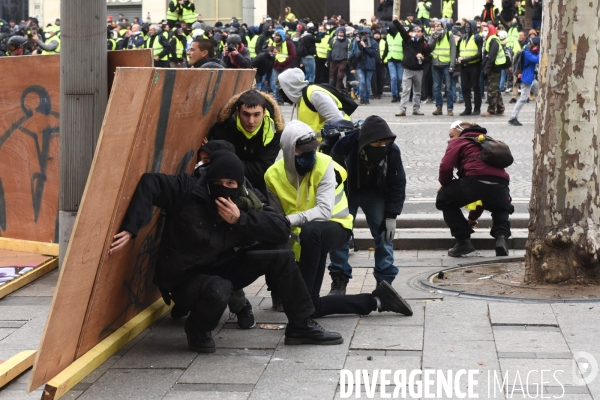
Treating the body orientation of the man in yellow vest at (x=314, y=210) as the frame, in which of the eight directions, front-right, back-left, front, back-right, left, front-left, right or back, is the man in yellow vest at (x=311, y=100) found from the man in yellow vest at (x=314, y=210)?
back-right

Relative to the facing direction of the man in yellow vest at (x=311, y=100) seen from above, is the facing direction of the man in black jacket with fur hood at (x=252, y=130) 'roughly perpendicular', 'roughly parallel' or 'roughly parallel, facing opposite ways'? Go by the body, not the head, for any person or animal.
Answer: roughly perpendicular

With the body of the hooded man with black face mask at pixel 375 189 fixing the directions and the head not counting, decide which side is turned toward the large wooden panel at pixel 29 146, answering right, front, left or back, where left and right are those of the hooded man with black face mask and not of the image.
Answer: right

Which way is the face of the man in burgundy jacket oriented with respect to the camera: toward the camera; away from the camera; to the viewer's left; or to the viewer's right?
to the viewer's left

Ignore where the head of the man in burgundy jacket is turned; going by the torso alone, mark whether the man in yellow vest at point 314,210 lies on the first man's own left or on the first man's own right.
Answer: on the first man's own left

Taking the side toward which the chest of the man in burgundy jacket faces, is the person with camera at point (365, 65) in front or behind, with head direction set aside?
in front

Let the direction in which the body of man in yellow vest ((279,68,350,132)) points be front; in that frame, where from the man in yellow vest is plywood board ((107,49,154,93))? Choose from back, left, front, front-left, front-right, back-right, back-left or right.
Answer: front-left

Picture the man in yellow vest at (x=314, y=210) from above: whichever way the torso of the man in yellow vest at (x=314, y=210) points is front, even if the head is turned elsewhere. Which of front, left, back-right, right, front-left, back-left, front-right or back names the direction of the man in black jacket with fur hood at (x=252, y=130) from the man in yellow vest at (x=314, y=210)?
right

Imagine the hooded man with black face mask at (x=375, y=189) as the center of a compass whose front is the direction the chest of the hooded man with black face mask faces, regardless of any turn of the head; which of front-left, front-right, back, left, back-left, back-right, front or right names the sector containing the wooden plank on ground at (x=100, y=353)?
front-right

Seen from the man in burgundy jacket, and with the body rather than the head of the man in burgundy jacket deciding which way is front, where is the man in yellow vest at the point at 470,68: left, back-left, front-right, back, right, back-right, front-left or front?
front-right
